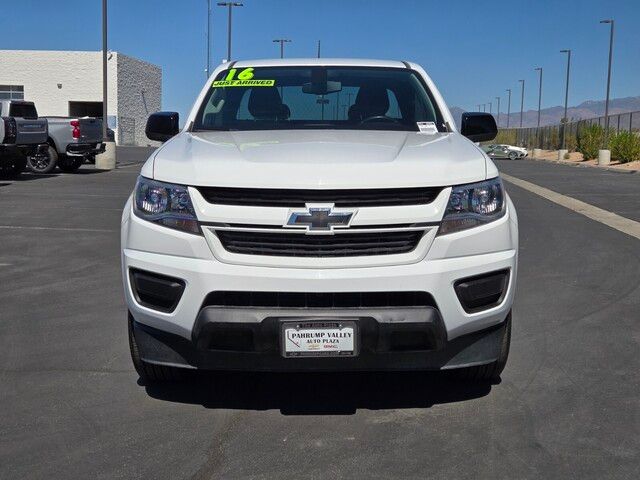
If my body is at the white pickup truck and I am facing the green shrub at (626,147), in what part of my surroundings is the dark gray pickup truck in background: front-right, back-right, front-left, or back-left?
front-left

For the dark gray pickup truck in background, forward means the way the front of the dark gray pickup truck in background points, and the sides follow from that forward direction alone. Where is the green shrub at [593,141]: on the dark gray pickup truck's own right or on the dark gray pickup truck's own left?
on the dark gray pickup truck's own right

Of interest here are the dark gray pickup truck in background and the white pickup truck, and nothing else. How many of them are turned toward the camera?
1

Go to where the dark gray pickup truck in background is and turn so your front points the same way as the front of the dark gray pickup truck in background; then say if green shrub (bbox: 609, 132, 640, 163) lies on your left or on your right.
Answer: on your right

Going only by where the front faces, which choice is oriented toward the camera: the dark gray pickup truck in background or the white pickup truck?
the white pickup truck

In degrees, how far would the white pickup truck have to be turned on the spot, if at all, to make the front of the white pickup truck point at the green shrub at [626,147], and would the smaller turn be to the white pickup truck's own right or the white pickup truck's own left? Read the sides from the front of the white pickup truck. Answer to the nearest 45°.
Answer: approximately 180°

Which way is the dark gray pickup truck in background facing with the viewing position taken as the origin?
facing away from the viewer and to the left of the viewer

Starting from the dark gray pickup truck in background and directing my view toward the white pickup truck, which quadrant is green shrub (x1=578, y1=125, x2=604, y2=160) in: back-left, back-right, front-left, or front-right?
back-left

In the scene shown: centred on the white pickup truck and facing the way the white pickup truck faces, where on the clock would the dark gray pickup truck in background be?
The dark gray pickup truck in background is roughly at 5 o'clock from the white pickup truck.

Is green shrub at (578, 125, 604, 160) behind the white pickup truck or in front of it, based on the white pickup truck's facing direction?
behind

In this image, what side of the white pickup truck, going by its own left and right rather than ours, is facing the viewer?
front
